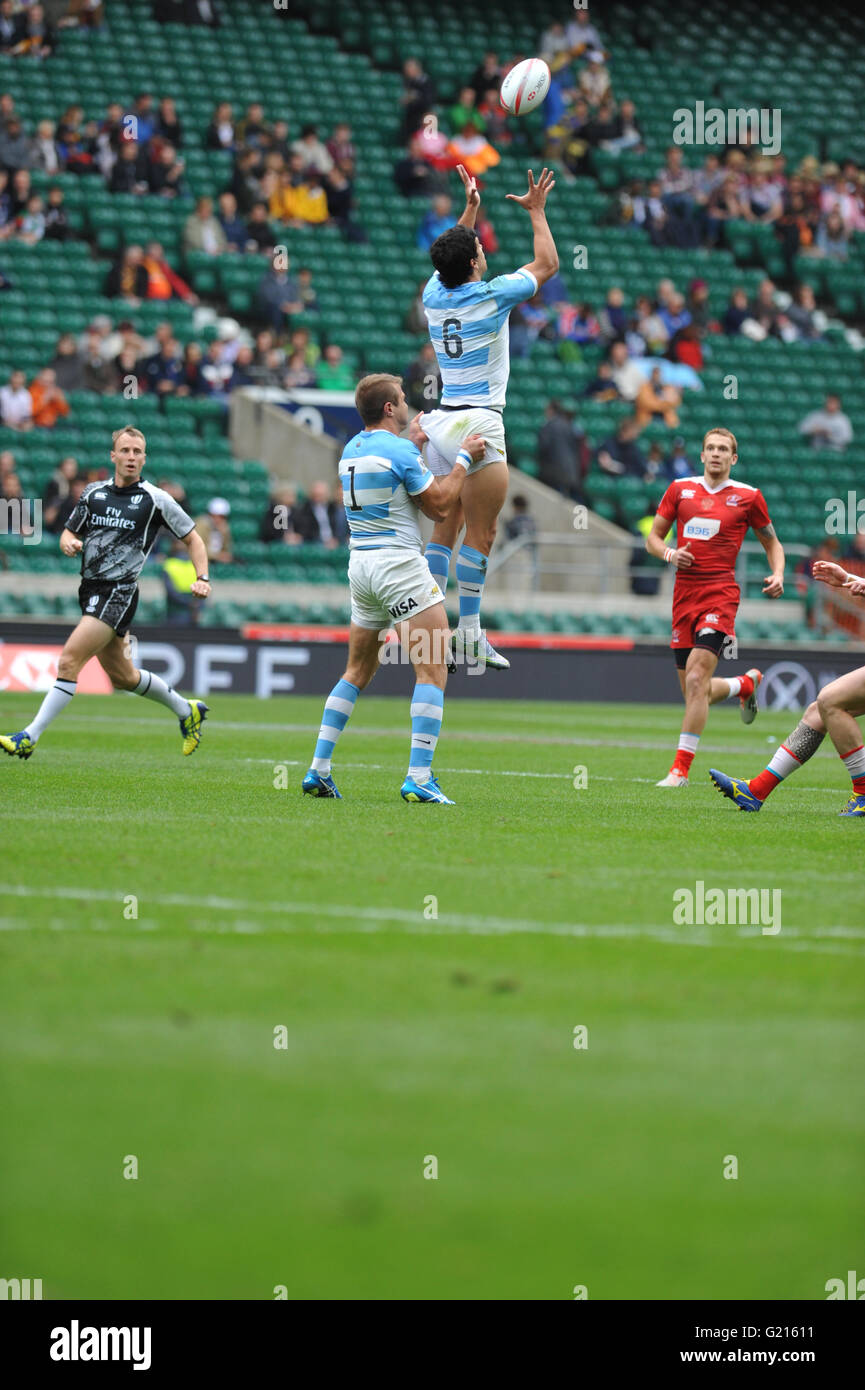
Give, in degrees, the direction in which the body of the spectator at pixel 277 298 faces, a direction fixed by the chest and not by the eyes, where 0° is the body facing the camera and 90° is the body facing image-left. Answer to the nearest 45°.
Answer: approximately 0°

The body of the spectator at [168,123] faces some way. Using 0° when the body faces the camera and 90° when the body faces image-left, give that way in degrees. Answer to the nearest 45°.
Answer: approximately 0°

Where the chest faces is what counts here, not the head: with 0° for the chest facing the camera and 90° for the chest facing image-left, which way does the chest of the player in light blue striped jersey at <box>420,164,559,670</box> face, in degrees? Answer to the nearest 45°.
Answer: approximately 225°
